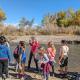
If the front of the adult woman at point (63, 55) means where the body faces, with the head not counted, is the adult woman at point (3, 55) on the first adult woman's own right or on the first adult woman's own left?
on the first adult woman's own left

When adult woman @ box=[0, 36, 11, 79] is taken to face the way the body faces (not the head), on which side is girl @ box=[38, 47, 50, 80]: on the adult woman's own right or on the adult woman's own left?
on the adult woman's own right

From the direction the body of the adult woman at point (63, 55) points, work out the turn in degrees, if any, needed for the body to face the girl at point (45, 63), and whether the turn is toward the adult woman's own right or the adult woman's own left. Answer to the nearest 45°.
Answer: approximately 90° to the adult woman's own left

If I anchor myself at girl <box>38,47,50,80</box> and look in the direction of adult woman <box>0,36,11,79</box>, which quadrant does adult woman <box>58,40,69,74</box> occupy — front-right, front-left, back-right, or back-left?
back-right
